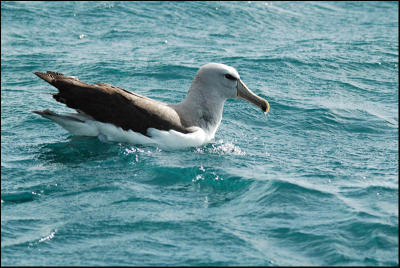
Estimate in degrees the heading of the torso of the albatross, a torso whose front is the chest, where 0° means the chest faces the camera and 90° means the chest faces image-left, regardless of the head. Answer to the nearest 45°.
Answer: approximately 270°
